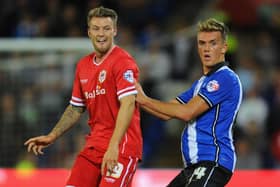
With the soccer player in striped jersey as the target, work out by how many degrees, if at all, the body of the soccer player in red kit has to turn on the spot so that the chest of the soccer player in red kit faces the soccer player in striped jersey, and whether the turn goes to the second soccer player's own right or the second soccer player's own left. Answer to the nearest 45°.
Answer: approximately 135° to the second soccer player's own left

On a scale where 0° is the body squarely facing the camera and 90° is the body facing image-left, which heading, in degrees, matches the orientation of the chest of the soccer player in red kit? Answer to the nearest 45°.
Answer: approximately 45°
